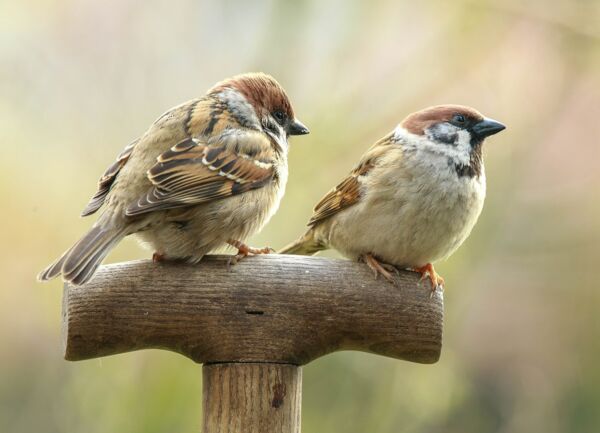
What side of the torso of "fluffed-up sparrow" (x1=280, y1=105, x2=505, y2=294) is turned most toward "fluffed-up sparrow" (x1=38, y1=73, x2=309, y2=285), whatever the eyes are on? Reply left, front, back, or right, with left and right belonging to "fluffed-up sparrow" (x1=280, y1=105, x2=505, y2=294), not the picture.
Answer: back

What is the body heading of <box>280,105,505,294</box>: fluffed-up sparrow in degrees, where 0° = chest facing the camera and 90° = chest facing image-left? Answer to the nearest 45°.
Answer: approximately 315°
